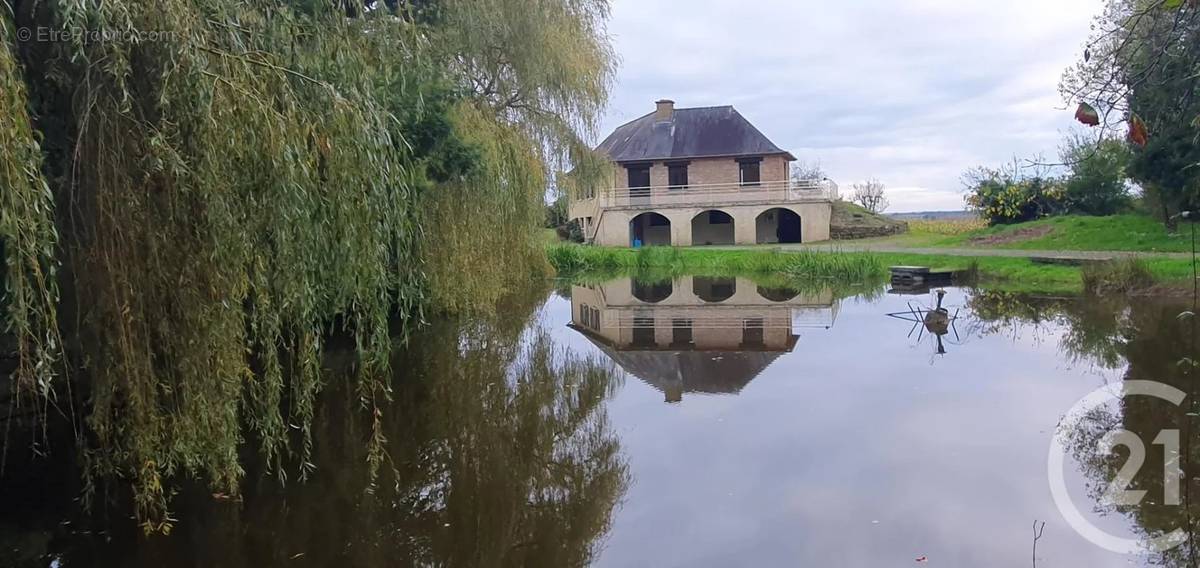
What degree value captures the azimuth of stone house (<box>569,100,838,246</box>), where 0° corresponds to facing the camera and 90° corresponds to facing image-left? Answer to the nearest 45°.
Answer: approximately 0°

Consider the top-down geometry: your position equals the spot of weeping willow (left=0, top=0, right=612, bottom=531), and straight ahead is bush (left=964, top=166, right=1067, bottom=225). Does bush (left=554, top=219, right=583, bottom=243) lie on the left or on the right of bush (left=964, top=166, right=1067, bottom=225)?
left

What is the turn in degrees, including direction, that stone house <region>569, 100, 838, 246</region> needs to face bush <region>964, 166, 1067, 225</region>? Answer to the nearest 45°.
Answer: approximately 45° to its left

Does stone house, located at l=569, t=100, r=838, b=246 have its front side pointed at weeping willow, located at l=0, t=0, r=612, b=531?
yes

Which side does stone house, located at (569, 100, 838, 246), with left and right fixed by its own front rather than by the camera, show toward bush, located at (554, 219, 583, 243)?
right

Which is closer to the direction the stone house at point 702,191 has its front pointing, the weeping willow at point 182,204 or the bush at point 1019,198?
the weeping willow
